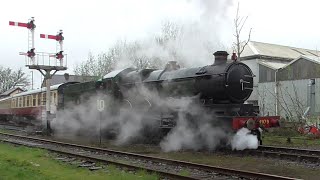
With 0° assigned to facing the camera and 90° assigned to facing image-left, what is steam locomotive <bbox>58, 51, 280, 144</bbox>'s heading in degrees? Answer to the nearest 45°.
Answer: approximately 315°

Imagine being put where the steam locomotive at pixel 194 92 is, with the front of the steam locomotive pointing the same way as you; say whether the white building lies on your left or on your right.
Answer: on your left

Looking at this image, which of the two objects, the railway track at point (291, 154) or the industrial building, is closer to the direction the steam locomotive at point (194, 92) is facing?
the railway track

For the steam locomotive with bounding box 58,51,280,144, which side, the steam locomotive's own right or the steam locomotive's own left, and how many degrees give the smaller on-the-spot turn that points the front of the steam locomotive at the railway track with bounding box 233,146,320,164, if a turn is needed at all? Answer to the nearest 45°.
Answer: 0° — it already faces it

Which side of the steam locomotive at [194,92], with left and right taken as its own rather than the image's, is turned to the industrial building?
left
